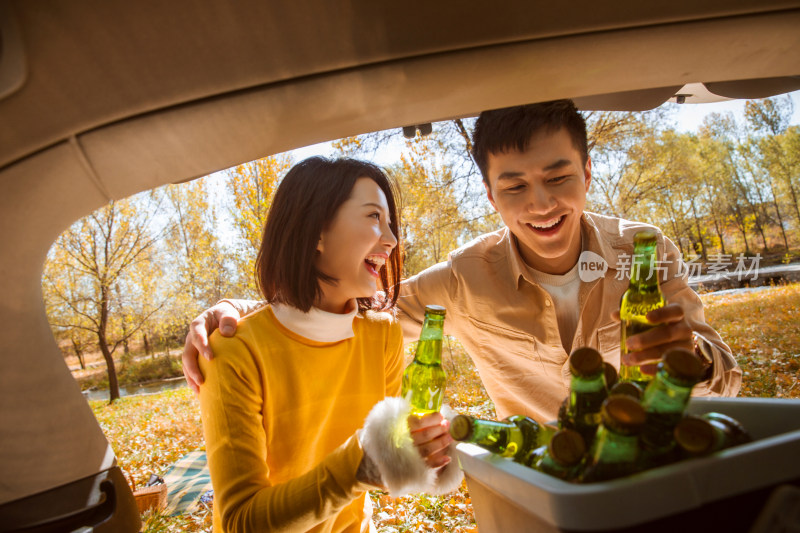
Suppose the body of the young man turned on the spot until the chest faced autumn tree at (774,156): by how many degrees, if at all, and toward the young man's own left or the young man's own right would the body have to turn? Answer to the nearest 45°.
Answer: approximately 135° to the young man's own left

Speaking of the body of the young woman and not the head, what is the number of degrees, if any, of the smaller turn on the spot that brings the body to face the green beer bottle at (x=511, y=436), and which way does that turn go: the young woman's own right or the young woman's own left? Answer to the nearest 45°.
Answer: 0° — they already face it

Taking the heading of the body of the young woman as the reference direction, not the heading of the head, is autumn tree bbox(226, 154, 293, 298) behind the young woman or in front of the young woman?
behind

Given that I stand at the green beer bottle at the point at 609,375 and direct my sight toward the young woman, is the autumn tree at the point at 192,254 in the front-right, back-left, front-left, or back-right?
front-right

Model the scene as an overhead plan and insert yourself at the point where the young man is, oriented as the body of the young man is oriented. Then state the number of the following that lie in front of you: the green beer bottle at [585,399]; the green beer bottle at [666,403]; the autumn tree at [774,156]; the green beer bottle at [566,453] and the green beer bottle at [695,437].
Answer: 4

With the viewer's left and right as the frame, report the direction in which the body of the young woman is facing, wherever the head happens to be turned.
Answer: facing the viewer and to the right of the viewer

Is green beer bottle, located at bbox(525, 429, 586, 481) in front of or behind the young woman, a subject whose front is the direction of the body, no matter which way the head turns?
in front

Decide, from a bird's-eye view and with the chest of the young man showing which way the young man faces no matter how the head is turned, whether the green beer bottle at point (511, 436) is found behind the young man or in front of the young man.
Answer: in front

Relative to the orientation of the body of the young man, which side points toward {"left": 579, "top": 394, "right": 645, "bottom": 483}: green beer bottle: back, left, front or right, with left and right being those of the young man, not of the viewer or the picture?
front

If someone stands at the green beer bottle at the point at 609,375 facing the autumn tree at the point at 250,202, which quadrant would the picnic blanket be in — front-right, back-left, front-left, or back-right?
front-left

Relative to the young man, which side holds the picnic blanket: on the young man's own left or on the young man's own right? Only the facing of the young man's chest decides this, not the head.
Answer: on the young man's own right

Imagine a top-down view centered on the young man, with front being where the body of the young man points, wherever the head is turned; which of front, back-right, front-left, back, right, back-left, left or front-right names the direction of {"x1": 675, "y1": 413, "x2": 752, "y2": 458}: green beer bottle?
front

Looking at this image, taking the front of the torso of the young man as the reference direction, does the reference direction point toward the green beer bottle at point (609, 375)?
yes

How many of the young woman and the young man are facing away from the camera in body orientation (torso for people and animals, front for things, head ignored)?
0

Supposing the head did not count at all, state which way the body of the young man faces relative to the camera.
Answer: toward the camera
